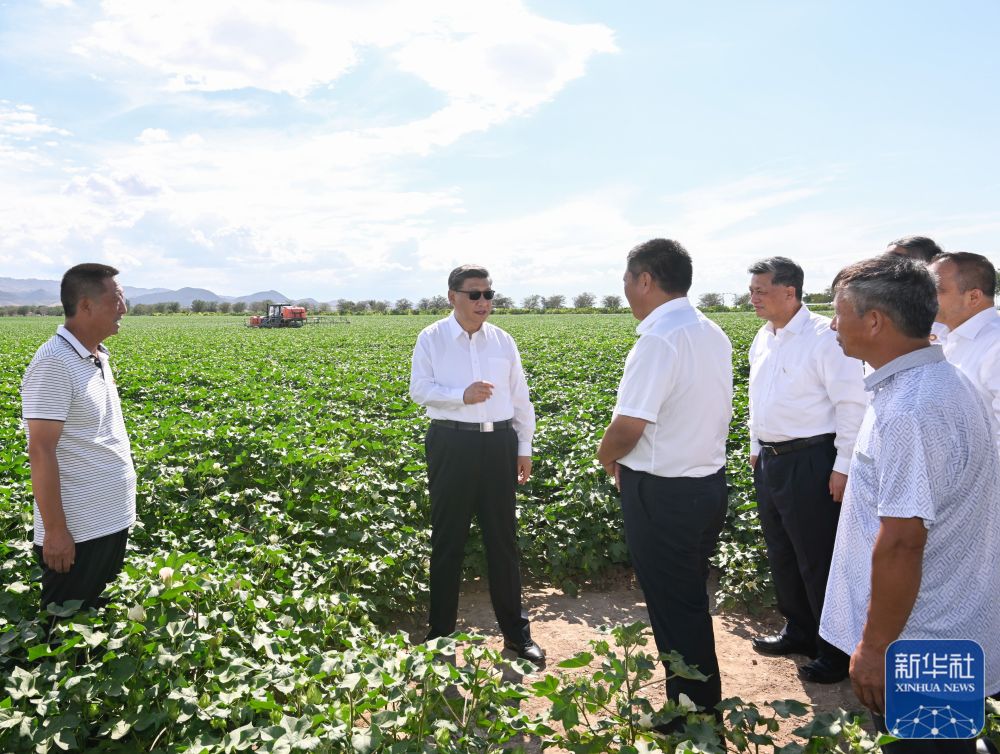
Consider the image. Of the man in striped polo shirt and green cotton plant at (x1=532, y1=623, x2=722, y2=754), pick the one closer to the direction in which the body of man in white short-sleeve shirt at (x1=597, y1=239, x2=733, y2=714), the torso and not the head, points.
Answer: the man in striped polo shirt

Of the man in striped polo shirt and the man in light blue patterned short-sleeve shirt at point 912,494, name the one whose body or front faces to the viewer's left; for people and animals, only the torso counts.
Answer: the man in light blue patterned short-sleeve shirt

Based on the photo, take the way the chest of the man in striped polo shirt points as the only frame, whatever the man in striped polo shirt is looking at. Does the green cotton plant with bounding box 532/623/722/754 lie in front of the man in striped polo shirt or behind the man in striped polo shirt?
in front

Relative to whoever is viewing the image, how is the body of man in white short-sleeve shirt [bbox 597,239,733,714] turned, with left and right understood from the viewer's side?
facing away from the viewer and to the left of the viewer

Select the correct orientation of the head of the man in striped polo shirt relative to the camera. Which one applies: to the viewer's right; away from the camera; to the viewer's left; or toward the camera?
to the viewer's right

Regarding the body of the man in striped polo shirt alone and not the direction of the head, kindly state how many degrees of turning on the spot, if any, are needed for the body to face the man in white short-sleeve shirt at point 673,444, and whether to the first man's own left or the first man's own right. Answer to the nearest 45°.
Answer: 0° — they already face them

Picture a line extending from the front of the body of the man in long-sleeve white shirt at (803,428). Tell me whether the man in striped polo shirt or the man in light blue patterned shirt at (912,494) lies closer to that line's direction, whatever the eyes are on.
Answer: the man in striped polo shirt

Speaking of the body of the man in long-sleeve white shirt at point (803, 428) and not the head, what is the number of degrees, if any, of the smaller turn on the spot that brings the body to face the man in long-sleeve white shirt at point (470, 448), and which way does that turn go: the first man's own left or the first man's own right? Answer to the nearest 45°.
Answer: approximately 45° to the first man's own right

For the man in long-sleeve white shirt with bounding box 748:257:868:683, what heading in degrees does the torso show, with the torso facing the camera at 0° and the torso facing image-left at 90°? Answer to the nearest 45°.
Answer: approximately 45°

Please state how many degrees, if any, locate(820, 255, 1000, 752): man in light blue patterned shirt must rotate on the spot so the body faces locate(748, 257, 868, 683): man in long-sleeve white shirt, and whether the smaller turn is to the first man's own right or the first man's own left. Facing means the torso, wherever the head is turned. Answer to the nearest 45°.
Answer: approximately 90° to the first man's own right

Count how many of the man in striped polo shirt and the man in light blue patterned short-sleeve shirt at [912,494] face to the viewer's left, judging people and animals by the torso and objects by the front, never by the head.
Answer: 1

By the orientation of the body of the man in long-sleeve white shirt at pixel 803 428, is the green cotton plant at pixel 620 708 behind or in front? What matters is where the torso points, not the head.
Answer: in front

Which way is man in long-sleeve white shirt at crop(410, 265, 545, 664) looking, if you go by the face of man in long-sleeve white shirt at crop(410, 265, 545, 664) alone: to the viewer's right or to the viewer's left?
to the viewer's right

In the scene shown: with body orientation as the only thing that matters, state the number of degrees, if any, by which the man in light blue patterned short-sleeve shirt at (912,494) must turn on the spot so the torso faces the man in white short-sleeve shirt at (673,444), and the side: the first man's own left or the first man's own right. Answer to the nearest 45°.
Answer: approximately 45° to the first man's own right

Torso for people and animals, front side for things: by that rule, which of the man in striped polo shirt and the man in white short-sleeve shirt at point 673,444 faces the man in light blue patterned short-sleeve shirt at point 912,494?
the man in striped polo shirt

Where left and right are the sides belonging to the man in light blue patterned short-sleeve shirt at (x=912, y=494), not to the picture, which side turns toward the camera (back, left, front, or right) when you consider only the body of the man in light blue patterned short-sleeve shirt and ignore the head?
left
